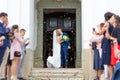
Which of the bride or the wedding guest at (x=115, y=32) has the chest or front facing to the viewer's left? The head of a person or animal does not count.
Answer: the wedding guest

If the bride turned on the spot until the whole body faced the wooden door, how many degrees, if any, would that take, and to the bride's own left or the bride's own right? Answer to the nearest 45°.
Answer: approximately 90° to the bride's own left

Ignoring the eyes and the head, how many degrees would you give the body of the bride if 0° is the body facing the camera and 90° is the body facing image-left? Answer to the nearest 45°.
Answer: approximately 270°

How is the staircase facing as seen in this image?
toward the camera

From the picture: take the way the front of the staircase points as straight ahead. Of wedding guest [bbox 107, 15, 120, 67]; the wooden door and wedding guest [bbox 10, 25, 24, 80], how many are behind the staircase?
1

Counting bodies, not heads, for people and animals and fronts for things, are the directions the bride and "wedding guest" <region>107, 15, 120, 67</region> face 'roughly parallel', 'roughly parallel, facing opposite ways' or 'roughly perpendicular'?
roughly parallel, facing opposite ways

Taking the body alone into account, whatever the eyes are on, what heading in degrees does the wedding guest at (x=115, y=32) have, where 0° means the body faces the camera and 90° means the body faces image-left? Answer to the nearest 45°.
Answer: approximately 90°

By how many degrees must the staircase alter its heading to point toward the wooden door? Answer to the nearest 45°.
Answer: approximately 180°
